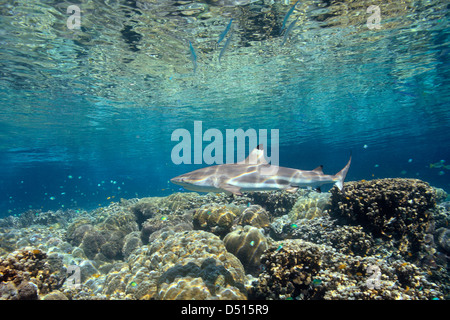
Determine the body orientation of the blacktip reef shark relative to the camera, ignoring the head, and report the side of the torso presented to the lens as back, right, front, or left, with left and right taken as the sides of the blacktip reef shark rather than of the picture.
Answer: left

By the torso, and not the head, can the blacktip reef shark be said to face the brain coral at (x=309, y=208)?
no

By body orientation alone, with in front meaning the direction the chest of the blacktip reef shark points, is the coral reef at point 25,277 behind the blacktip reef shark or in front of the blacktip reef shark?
in front

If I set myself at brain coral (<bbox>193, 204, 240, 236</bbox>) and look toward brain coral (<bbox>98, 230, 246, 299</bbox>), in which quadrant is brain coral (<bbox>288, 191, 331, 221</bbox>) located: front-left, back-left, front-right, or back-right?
back-left
